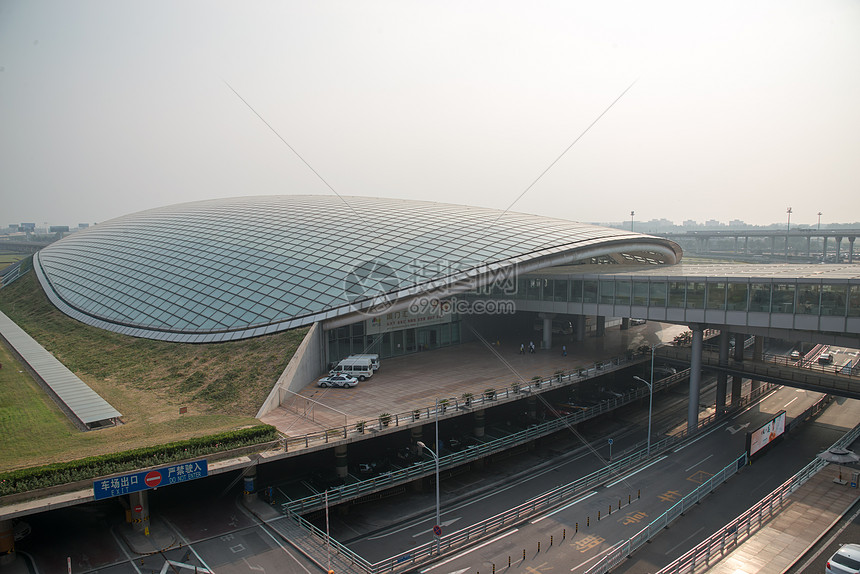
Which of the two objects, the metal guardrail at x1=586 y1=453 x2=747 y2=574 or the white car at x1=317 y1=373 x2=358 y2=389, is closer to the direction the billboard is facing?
the metal guardrail

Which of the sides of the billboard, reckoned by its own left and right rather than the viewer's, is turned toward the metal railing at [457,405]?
right

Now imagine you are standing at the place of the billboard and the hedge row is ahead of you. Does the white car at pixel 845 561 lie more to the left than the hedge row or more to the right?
left

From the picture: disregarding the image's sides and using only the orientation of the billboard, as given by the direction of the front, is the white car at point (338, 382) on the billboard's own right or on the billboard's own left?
on the billboard's own right

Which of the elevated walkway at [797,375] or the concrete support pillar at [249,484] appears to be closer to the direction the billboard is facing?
the concrete support pillar

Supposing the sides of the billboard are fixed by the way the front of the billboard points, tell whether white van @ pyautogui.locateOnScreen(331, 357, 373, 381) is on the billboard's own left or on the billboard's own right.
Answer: on the billboard's own right

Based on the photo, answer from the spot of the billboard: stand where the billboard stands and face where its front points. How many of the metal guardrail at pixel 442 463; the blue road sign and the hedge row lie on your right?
3

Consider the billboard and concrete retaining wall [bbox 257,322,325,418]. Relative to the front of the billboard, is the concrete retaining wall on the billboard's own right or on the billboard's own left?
on the billboard's own right
